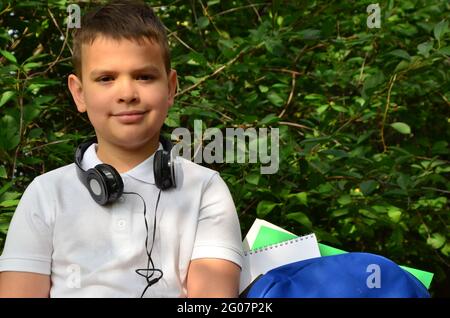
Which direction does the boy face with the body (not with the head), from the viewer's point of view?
toward the camera

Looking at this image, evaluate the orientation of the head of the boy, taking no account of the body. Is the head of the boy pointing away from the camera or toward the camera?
toward the camera

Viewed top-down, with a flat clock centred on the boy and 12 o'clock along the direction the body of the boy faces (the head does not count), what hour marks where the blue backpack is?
The blue backpack is roughly at 10 o'clock from the boy.
